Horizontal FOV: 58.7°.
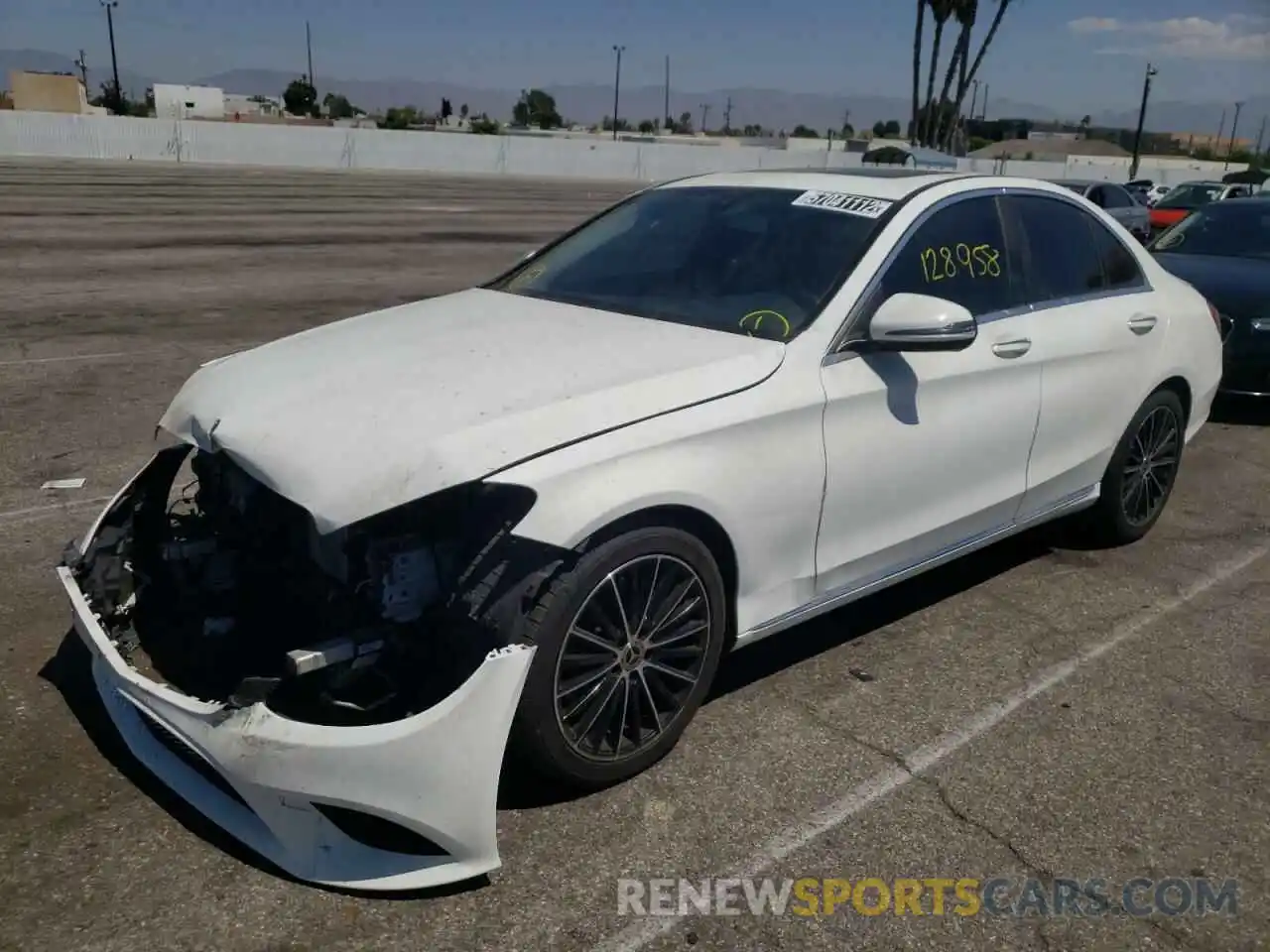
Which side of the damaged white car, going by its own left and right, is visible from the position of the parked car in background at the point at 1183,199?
back

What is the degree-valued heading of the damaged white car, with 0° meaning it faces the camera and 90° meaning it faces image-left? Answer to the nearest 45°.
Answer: approximately 45°

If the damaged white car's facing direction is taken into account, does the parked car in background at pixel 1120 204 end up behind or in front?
behind

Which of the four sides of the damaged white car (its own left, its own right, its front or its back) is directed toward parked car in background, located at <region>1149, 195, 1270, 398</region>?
back
